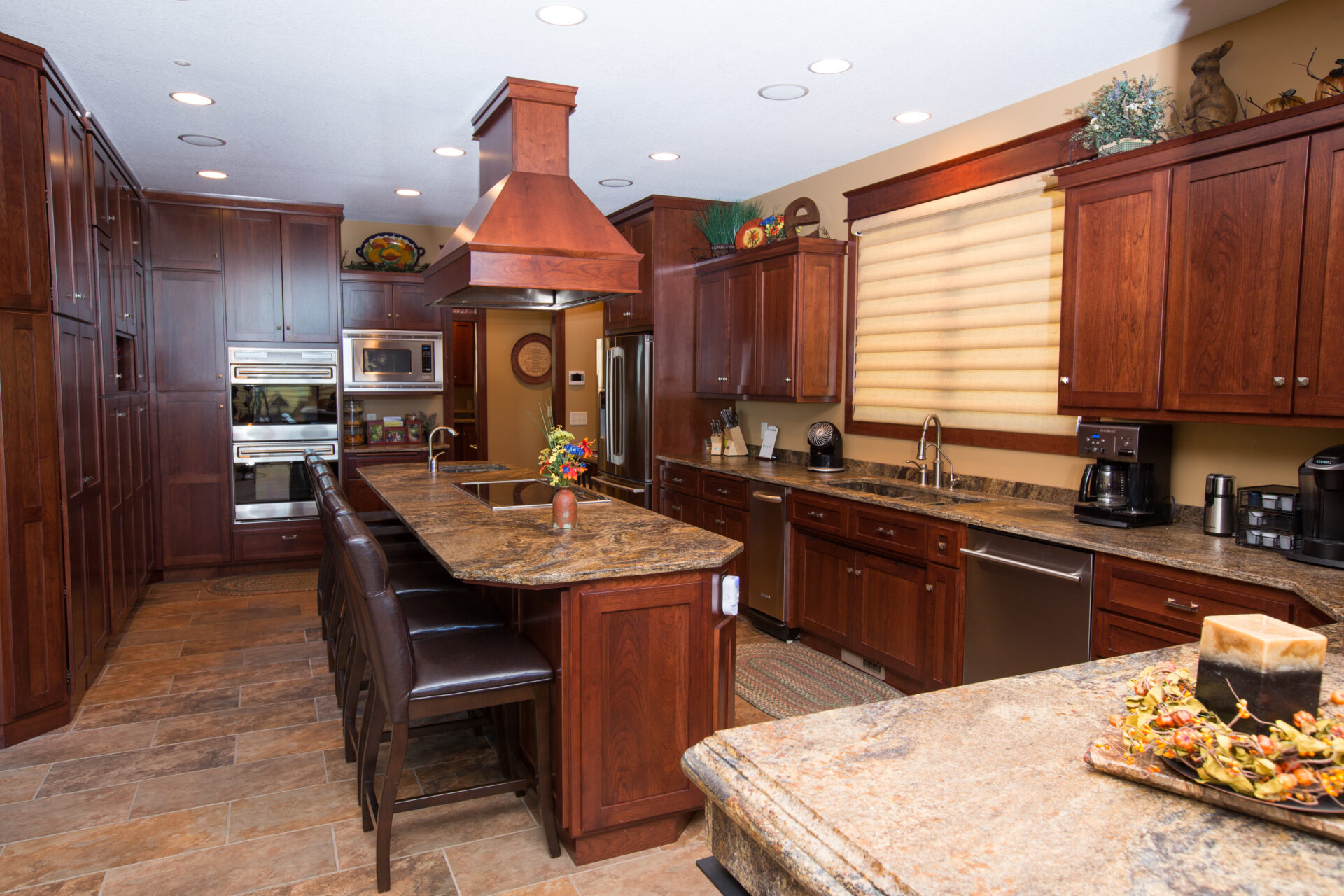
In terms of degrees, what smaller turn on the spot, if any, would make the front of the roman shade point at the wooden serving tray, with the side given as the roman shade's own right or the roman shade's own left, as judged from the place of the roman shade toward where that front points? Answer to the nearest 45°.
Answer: approximately 45° to the roman shade's own left

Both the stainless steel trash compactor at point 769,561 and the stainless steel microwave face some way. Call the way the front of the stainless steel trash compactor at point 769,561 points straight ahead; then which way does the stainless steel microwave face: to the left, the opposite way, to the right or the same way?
to the left

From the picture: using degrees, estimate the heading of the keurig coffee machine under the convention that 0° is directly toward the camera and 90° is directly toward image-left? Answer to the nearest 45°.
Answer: approximately 45°

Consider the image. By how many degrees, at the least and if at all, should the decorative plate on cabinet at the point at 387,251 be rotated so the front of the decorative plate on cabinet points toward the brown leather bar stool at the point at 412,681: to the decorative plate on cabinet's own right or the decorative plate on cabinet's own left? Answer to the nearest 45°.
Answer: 0° — it already faces it

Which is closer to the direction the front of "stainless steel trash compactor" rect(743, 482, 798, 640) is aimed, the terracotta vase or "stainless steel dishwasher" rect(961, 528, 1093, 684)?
the terracotta vase

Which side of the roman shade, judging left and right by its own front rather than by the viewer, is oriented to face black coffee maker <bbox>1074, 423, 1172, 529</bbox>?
left

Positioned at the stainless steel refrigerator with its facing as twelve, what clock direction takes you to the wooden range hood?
The wooden range hood is roughly at 11 o'clock from the stainless steel refrigerator.

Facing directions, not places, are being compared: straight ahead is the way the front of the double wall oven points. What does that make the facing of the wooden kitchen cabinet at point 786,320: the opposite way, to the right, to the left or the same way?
to the right

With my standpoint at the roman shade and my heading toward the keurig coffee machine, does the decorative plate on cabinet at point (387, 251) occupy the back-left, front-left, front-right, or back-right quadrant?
back-right

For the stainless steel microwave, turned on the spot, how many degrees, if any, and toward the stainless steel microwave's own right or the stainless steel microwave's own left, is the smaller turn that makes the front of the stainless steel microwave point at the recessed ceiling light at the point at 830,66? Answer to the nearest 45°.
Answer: approximately 45° to the stainless steel microwave's own left

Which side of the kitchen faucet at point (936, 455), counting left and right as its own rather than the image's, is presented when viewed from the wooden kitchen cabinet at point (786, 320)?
right

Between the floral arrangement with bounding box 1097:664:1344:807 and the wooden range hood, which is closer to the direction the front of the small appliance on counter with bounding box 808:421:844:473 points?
the wooden range hood
